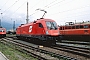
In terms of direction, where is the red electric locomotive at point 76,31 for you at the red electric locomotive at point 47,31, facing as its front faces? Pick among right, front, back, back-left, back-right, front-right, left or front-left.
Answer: left
